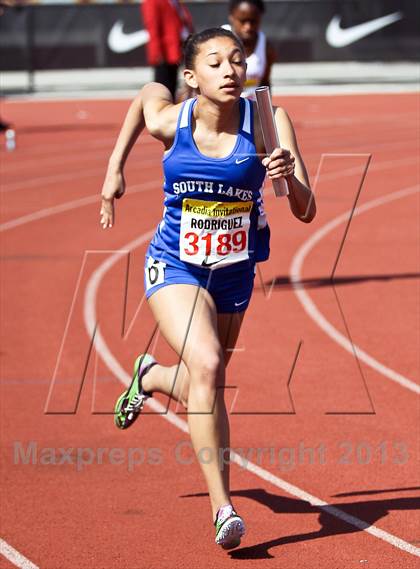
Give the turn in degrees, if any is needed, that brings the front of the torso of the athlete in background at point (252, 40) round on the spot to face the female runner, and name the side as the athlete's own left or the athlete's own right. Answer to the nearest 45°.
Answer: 0° — they already face them

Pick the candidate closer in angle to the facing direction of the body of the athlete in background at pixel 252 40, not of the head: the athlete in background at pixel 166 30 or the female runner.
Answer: the female runner
